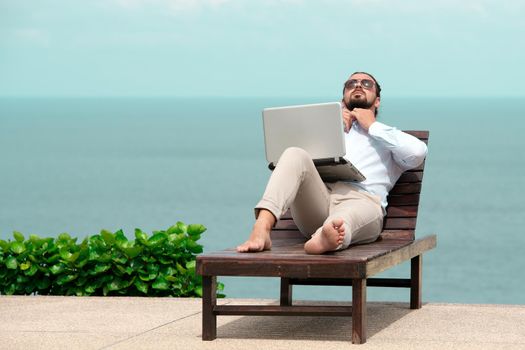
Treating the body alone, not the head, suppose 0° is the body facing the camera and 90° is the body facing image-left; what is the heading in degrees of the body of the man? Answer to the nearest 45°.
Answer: approximately 45°

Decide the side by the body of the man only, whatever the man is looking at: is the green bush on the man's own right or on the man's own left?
on the man's own right

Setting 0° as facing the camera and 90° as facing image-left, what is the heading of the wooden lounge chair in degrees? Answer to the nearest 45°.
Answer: approximately 45°
